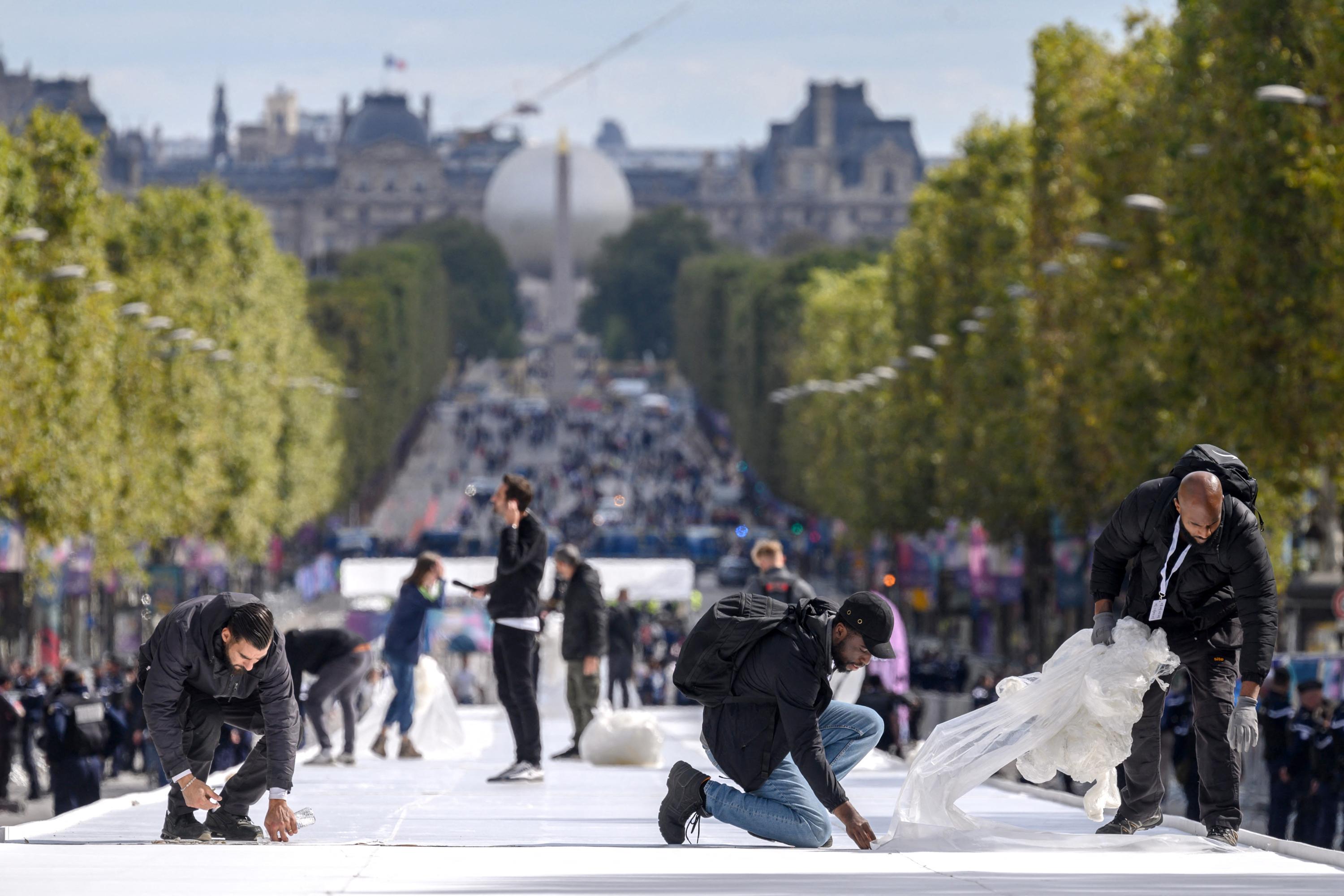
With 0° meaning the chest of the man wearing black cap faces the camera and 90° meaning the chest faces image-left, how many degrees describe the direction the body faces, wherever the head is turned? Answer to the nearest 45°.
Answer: approximately 270°

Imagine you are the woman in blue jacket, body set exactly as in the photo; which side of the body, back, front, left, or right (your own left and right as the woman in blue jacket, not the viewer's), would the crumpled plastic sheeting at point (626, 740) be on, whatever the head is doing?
front

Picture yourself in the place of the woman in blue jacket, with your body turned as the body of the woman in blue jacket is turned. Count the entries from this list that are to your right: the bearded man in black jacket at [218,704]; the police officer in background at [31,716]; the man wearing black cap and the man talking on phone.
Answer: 3

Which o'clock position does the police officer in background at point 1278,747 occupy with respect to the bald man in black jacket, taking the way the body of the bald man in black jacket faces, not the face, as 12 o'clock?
The police officer in background is roughly at 6 o'clock from the bald man in black jacket.

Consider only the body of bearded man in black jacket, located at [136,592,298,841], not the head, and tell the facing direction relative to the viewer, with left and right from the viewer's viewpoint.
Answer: facing the viewer and to the right of the viewer

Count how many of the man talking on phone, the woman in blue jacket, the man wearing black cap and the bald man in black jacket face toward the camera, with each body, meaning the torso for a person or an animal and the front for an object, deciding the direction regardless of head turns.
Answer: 1

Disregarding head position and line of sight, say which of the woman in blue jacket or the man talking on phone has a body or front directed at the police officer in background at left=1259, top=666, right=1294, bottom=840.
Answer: the woman in blue jacket

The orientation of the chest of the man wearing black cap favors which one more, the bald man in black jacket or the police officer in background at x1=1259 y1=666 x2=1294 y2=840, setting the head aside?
the bald man in black jacket

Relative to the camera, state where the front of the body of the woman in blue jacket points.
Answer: to the viewer's right

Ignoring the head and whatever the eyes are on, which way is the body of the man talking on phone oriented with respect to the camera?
to the viewer's left

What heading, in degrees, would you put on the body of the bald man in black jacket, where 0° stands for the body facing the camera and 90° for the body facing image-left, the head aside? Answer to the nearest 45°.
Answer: approximately 0°

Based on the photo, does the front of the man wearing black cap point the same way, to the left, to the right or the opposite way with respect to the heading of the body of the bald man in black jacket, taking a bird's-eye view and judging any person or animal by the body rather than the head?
to the left

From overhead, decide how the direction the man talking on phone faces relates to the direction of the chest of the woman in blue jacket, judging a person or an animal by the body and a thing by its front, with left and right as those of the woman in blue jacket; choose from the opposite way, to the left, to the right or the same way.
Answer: the opposite way

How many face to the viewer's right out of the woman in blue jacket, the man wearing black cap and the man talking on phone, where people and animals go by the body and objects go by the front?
2

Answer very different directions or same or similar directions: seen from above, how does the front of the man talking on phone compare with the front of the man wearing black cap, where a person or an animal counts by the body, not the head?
very different directions
